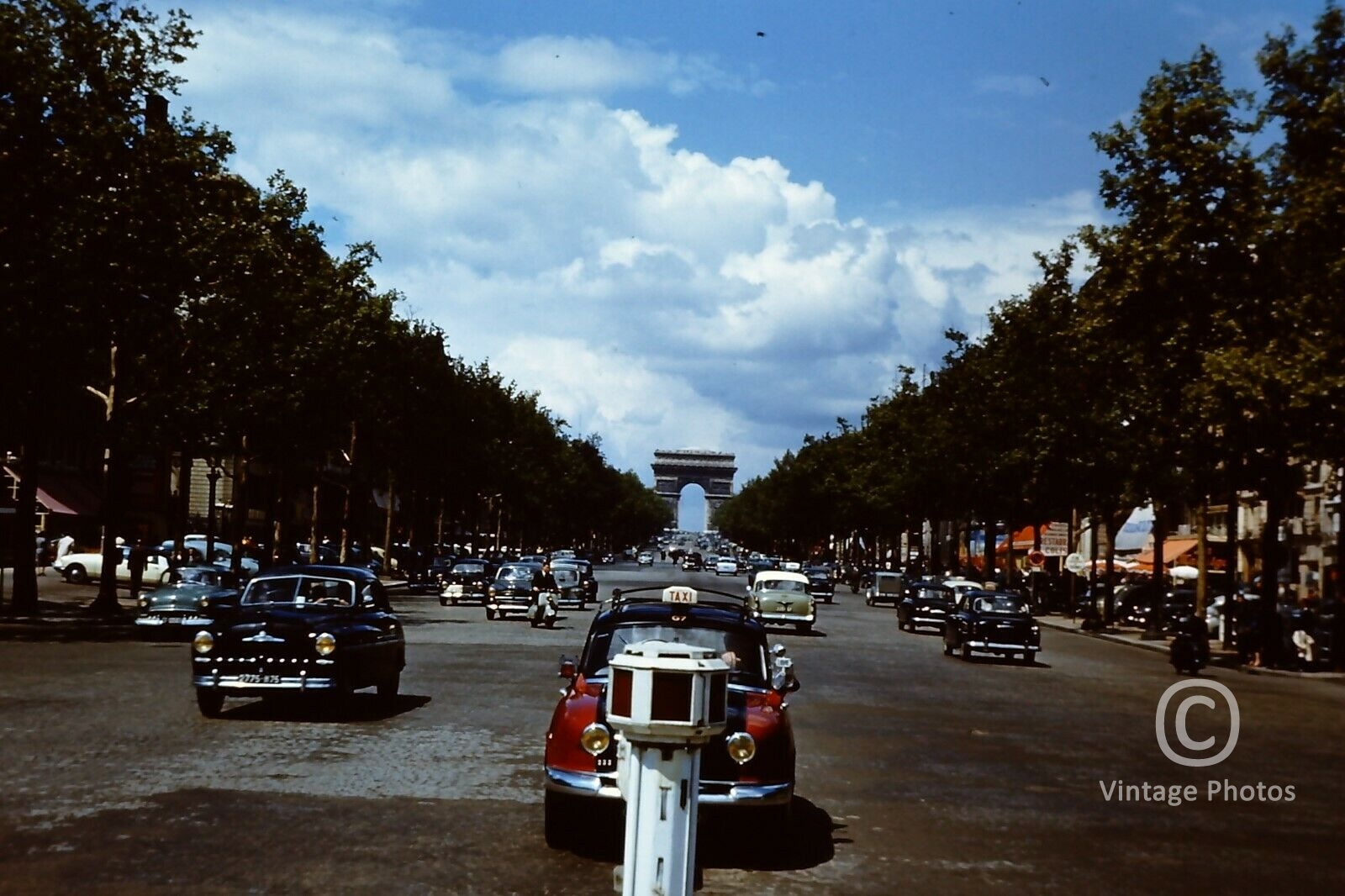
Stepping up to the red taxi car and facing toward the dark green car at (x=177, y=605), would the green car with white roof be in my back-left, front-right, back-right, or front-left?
front-right

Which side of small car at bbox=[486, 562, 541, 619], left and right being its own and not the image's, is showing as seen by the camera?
front

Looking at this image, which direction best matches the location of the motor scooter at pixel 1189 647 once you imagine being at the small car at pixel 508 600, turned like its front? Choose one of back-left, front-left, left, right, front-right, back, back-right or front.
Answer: front-left

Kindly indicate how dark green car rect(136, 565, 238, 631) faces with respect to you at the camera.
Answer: facing the viewer and to the left of the viewer

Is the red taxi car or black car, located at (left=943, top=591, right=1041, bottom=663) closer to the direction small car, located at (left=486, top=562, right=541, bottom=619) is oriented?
the red taxi car

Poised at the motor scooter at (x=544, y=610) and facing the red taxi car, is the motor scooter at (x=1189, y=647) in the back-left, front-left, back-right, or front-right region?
front-left

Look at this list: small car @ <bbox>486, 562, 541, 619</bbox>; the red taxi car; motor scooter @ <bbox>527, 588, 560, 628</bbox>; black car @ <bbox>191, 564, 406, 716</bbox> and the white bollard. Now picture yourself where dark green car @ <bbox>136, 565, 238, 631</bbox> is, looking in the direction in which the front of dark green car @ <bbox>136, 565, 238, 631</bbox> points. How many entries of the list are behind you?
2

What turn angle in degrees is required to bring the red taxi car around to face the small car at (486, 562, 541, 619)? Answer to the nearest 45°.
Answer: approximately 180°

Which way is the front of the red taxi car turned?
toward the camera

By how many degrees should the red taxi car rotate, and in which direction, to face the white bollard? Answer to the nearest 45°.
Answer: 0° — it already faces it

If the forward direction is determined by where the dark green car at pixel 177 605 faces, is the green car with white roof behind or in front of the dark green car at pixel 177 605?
behind
